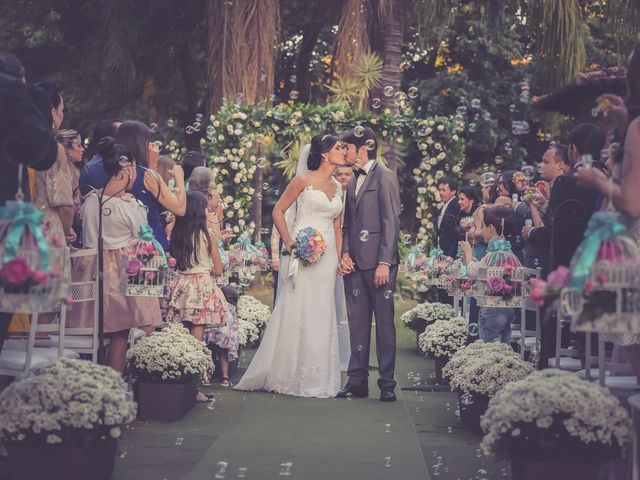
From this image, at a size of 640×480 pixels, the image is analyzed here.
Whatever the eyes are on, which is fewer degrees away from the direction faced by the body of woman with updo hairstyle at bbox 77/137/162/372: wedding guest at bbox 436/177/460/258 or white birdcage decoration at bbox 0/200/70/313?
the wedding guest

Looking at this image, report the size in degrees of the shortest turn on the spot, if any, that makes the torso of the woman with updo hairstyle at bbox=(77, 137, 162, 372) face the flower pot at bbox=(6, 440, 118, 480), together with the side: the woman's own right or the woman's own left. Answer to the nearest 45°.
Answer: approximately 135° to the woman's own right

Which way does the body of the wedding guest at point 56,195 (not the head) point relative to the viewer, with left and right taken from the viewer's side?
facing to the right of the viewer

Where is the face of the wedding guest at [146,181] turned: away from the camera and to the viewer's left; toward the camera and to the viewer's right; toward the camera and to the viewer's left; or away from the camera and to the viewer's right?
away from the camera and to the viewer's right

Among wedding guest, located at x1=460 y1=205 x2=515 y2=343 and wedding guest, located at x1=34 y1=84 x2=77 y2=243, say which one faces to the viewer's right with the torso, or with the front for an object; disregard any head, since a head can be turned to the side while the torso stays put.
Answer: wedding guest, located at x1=34 y1=84 x2=77 y2=243

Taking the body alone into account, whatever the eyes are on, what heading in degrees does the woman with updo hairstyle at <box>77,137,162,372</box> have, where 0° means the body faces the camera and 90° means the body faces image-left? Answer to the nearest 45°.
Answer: approximately 225°

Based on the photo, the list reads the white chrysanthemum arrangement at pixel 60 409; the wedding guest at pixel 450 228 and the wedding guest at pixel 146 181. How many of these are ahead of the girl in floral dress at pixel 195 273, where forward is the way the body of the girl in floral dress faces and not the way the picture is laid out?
1

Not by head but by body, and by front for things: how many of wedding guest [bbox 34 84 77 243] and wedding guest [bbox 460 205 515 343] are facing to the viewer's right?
1

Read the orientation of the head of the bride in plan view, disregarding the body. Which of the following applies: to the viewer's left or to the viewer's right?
to the viewer's right

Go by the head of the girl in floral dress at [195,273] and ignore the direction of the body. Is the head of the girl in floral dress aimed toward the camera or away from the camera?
away from the camera

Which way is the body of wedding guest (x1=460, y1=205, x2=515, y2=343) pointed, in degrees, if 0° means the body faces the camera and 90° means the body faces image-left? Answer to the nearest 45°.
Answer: approximately 135°

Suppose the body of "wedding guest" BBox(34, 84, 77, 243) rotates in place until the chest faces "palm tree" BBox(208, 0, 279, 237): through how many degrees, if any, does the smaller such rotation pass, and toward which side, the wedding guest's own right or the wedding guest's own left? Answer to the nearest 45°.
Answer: approximately 90° to the wedding guest's own left
